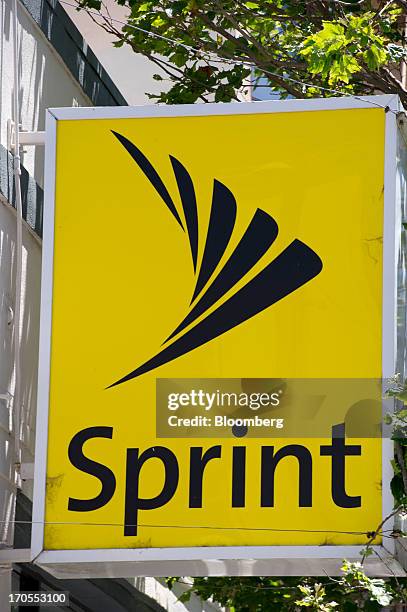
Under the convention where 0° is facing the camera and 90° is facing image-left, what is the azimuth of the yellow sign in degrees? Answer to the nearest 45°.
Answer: approximately 0°
